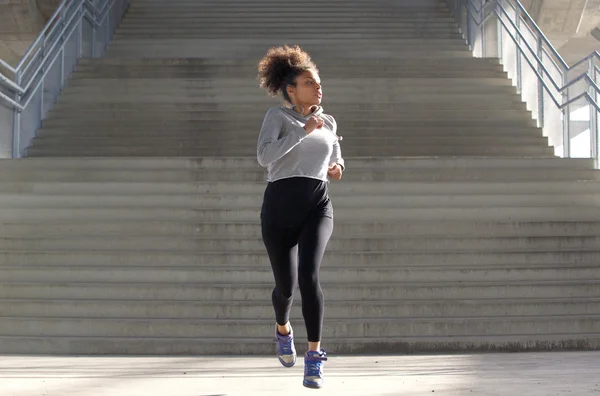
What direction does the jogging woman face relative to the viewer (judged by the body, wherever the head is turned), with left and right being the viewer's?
facing the viewer and to the right of the viewer

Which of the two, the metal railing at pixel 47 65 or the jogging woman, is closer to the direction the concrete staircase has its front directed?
the jogging woman

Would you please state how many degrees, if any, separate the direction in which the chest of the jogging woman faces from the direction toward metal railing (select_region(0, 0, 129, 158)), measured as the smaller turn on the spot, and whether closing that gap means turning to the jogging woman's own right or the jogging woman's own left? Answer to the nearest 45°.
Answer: approximately 180°

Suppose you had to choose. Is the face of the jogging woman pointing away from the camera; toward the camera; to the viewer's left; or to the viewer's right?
to the viewer's right
